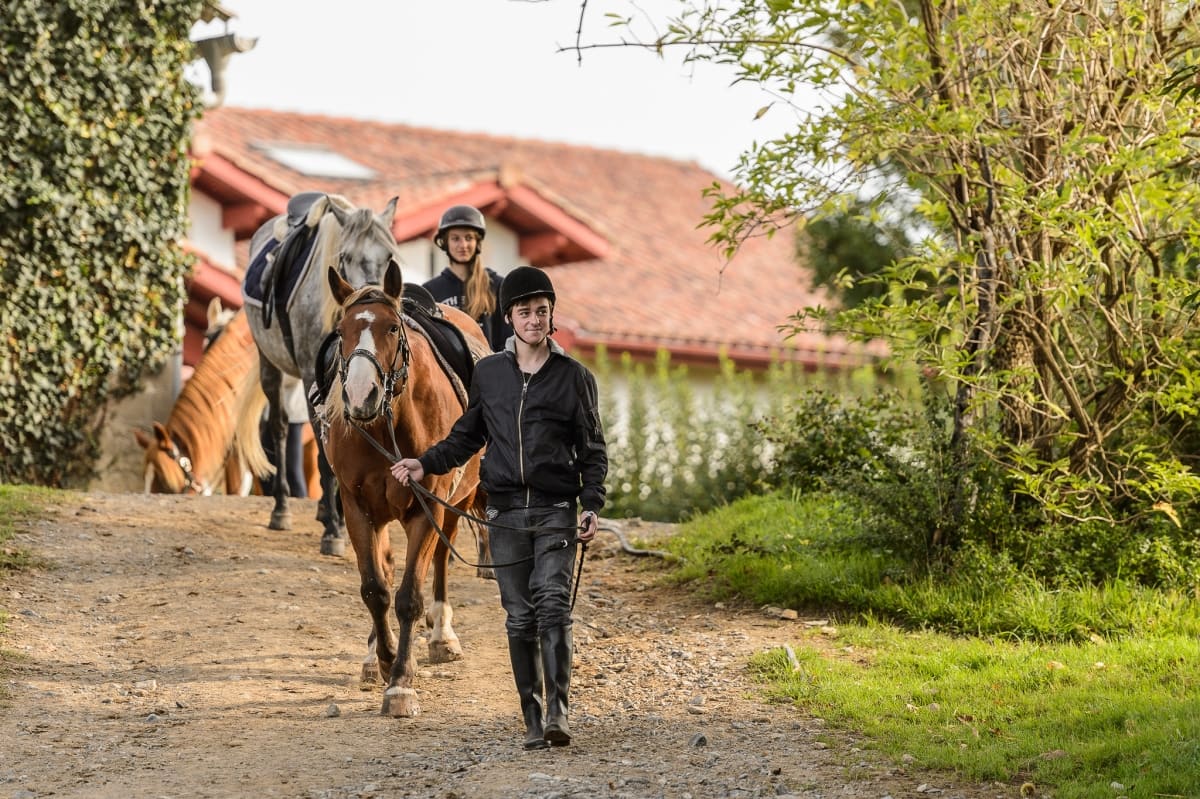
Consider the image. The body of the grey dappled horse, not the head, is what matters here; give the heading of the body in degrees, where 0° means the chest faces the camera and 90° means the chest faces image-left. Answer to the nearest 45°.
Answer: approximately 315°

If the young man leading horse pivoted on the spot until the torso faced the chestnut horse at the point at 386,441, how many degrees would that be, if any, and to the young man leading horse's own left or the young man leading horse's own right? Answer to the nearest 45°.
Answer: approximately 135° to the young man leading horse's own right

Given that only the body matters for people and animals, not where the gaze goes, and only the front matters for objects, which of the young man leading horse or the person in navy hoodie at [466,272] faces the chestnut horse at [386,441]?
the person in navy hoodie

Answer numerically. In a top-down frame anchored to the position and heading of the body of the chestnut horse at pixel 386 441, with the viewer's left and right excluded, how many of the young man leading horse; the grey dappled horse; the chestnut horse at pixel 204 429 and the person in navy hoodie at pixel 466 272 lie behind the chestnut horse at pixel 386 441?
3

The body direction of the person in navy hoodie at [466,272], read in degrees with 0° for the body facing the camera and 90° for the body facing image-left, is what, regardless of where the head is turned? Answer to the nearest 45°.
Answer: approximately 0°

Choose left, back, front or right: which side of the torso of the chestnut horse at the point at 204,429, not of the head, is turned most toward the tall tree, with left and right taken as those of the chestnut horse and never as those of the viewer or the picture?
left

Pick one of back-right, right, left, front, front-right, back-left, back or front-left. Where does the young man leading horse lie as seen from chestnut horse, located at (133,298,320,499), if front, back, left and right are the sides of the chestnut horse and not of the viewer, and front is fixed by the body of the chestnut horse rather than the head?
front-left

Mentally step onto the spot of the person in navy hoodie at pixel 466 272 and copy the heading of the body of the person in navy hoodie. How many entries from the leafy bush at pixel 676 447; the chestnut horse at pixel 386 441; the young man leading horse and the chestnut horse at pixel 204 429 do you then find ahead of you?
2

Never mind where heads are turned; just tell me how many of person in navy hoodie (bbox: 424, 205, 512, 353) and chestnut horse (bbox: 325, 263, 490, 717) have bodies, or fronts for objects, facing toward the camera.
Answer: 2
